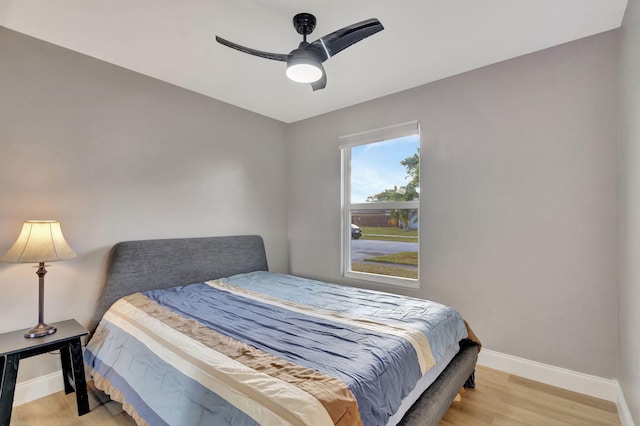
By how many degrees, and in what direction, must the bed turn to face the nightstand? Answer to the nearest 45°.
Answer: approximately 135° to its right

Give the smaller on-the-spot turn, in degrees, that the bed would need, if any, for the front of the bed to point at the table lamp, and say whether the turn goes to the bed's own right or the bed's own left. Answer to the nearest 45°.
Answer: approximately 135° to the bed's own right

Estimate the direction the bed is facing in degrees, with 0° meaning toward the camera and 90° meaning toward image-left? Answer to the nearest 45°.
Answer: approximately 315°
